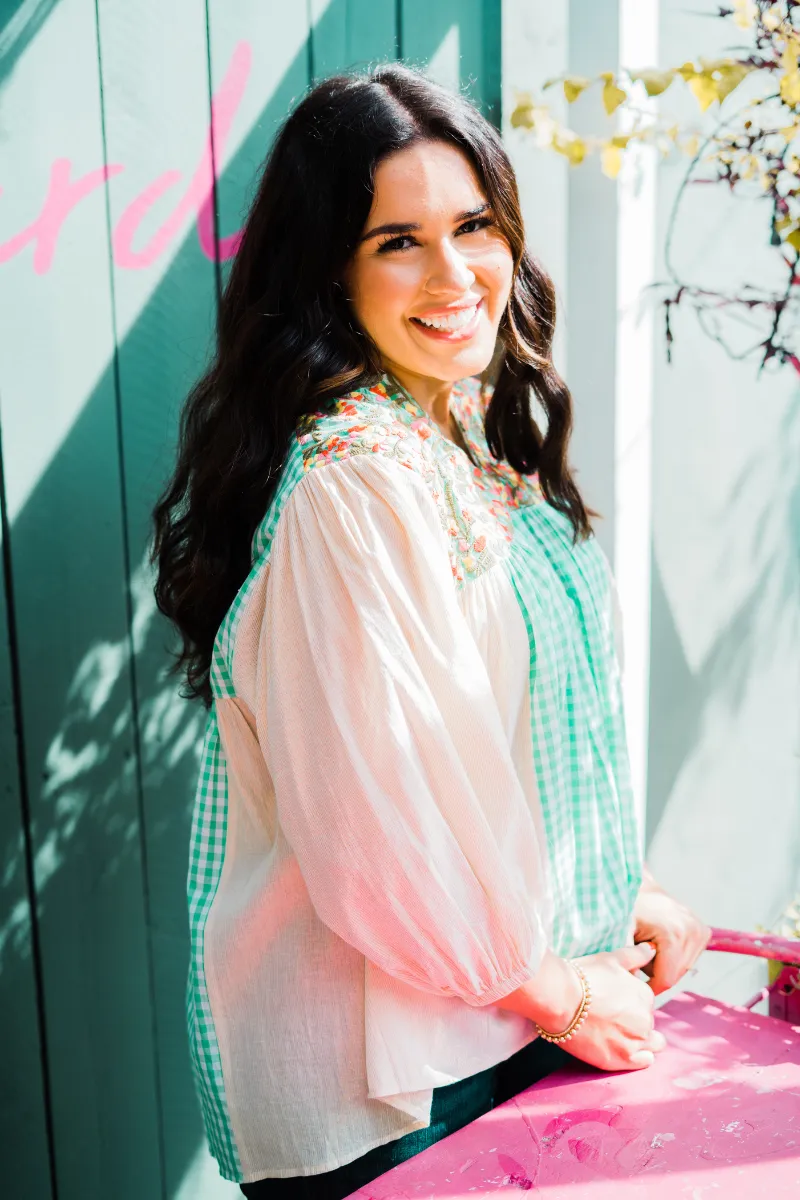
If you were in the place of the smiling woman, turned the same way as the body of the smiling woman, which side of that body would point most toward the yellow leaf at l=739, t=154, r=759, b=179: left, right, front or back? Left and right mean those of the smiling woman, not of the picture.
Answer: left

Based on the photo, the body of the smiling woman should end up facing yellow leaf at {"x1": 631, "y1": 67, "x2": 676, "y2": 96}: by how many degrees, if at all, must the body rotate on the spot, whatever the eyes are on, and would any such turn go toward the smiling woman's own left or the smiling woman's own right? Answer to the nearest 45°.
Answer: approximately 90° to the smiling woman's own left

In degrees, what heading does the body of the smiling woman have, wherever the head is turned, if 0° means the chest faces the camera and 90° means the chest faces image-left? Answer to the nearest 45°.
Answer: approximately 315°

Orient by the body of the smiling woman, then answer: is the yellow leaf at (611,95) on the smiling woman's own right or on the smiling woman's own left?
on the smiling woman's own left

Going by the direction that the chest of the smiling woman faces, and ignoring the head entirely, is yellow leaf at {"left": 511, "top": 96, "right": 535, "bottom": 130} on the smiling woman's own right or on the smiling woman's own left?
on the smiling woman's own left

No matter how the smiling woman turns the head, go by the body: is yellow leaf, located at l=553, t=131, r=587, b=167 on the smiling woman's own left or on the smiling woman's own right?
on the smiling woman's own left

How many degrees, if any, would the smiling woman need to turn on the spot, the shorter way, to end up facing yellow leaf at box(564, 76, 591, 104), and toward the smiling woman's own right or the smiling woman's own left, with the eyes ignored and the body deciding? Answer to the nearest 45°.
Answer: approximately 135° to the smiling woman's own left

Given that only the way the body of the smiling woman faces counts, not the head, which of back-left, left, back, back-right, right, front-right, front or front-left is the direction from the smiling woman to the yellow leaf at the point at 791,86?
left

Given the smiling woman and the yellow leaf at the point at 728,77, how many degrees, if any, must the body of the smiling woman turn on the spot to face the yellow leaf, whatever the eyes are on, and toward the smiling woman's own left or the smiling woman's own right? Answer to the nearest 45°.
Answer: approximately 90° to the smiling woman's own left

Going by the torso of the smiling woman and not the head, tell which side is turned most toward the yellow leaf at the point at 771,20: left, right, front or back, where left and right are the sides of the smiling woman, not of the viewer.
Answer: left
